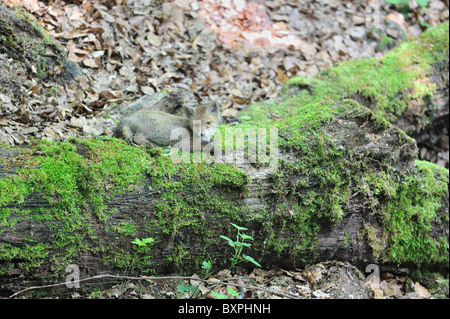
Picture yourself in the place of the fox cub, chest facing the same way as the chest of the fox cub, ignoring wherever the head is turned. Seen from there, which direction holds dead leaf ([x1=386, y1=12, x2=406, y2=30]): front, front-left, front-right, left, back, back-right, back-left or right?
front-left

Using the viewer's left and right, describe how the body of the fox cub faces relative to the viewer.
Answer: facing to the right of the viewer

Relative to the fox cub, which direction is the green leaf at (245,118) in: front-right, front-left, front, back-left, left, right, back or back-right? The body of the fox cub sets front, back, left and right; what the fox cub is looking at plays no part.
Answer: front-left
